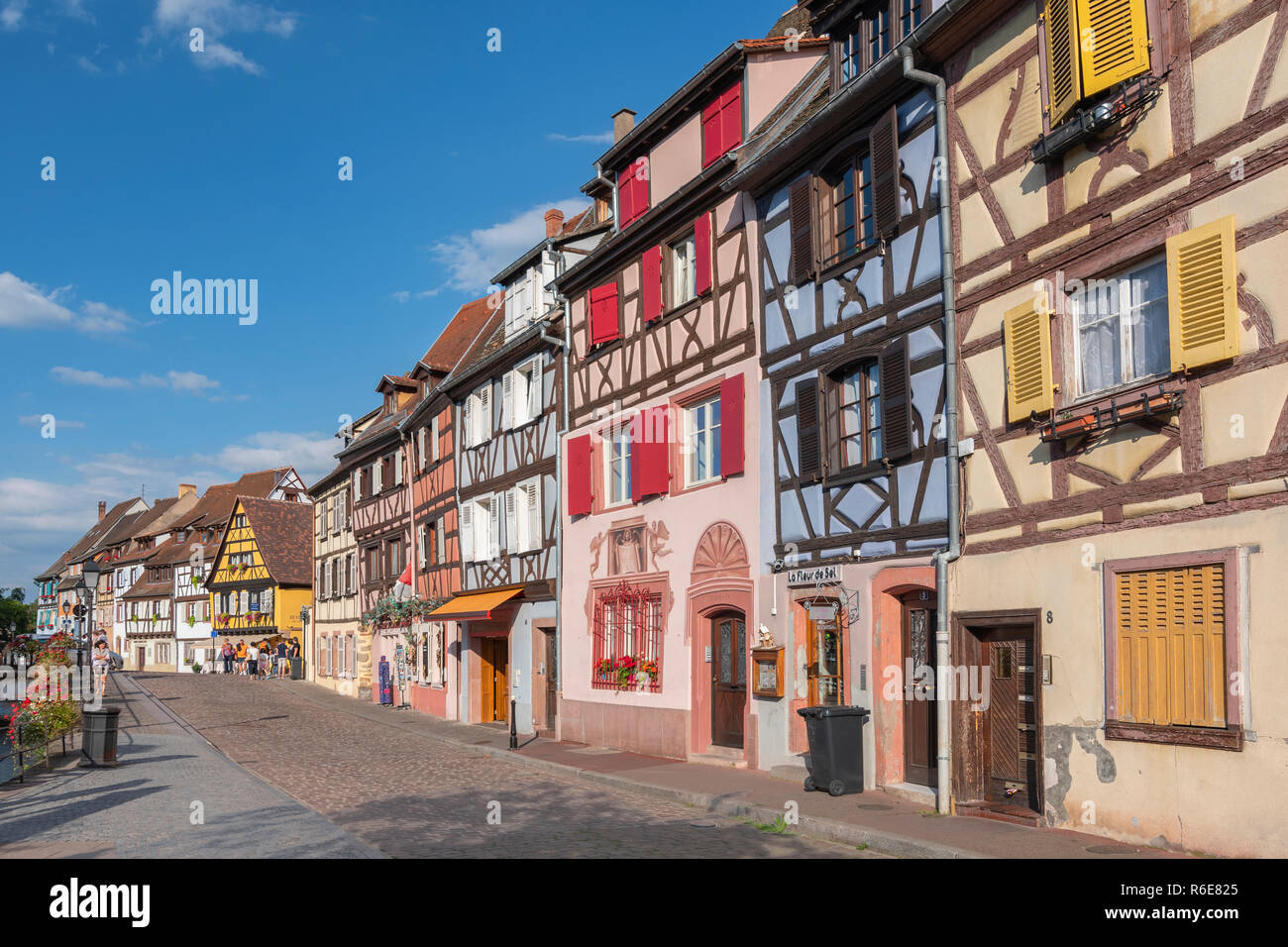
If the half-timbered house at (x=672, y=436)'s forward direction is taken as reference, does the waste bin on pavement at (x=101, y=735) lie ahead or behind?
ahead

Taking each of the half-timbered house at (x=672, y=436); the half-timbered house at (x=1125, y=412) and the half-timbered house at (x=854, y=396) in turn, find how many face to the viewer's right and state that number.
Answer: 0

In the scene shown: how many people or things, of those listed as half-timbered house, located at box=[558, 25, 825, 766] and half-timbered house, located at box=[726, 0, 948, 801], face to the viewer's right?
0

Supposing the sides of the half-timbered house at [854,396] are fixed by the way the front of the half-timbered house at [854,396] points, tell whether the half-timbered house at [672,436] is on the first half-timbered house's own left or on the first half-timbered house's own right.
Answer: on the first half-timbered house's own right

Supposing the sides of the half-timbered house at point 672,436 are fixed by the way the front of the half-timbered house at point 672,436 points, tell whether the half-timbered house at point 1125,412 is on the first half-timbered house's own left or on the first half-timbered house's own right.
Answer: on the first half-timbered house's own left

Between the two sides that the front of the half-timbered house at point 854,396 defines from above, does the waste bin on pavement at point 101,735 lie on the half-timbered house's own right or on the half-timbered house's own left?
on the half-timbered house's own right

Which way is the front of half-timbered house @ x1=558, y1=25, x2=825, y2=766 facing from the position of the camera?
facing the viewer and to the left of the viewer

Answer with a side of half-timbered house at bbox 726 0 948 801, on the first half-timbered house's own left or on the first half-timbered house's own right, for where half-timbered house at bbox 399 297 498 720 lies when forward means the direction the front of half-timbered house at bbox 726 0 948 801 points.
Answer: on the first half-timbered house's own right

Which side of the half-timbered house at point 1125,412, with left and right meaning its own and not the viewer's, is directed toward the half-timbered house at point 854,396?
right

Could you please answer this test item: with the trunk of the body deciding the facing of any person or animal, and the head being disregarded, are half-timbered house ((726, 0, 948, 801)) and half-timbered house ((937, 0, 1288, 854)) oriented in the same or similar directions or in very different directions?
same or similar directions

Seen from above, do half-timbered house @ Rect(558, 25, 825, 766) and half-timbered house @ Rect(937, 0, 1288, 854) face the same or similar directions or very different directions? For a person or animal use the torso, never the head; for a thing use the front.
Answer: same or similar directions
